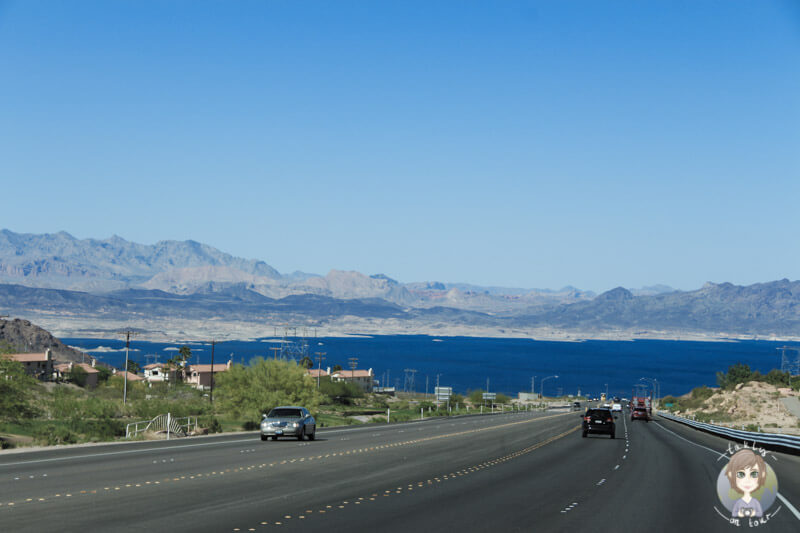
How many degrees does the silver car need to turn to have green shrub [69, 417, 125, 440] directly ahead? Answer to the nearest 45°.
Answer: approximately 45° to its right

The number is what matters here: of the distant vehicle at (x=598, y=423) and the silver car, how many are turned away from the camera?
1

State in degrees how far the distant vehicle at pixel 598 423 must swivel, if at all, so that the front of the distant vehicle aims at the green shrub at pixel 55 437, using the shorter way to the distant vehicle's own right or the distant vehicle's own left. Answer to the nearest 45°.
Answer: approximately 135° to the distant vehicle's own left

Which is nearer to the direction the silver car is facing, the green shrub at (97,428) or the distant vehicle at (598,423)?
the green shrub

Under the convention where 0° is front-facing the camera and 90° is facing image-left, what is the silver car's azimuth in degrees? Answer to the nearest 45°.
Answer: approximately 45°

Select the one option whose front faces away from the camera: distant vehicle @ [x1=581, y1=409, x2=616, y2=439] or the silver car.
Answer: the distant vehicle

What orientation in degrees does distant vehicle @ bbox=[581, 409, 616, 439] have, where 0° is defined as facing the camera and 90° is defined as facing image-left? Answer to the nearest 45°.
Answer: approximately 180°

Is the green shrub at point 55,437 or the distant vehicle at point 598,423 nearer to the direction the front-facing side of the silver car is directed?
the green shrub

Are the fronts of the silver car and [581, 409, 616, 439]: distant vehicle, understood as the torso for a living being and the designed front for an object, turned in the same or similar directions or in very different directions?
very different directions

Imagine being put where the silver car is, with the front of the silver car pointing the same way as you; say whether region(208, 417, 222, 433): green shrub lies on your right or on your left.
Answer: on your right
